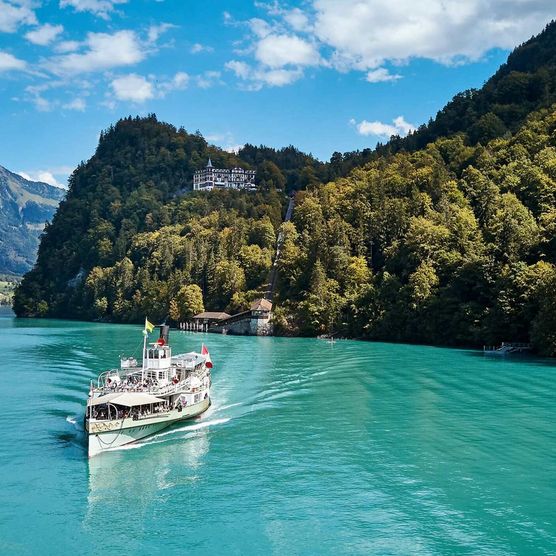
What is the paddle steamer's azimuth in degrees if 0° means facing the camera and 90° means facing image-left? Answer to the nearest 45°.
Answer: approximately 45°
